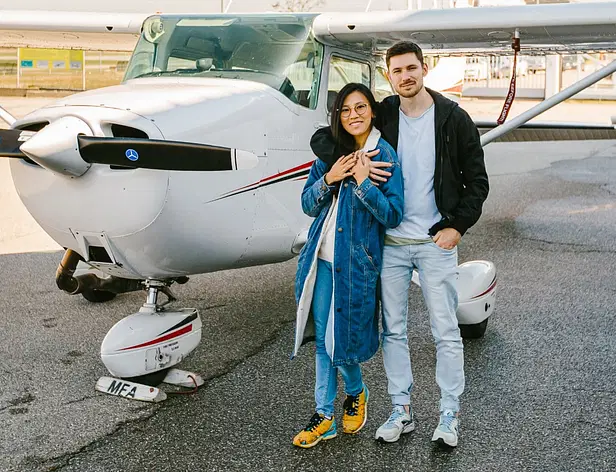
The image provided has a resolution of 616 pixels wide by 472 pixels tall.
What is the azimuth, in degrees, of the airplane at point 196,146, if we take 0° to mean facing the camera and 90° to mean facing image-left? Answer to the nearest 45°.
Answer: approximately 45°

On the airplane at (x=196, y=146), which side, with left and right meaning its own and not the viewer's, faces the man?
left

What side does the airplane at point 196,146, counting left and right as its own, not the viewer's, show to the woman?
left

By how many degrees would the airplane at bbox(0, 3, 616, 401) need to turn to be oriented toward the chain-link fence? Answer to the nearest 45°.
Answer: approximately 135° to its right

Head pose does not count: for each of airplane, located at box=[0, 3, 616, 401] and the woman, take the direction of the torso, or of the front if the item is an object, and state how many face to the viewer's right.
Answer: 0

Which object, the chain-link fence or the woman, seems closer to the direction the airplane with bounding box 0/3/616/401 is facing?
the woman

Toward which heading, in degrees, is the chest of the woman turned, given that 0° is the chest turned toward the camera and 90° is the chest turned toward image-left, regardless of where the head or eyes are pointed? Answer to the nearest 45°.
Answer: approximately 45°
